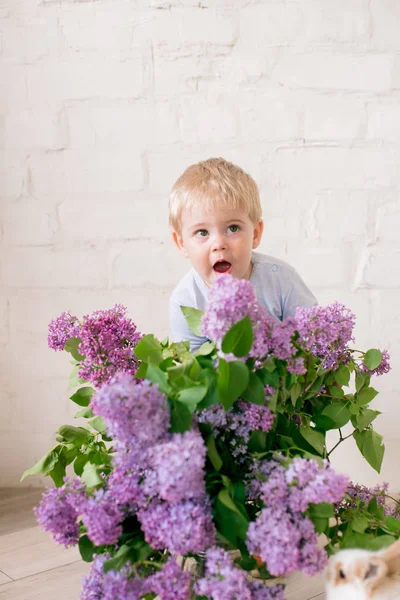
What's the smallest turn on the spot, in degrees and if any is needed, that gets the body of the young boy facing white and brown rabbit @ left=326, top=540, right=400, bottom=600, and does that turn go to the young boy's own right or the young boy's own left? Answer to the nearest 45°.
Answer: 0° — they already face it

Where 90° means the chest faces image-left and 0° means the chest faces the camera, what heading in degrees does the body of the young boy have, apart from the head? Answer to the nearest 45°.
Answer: approximately 0°

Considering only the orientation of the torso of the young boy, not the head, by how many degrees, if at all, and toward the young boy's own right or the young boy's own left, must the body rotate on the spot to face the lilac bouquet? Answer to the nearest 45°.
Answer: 0° — they already face it
